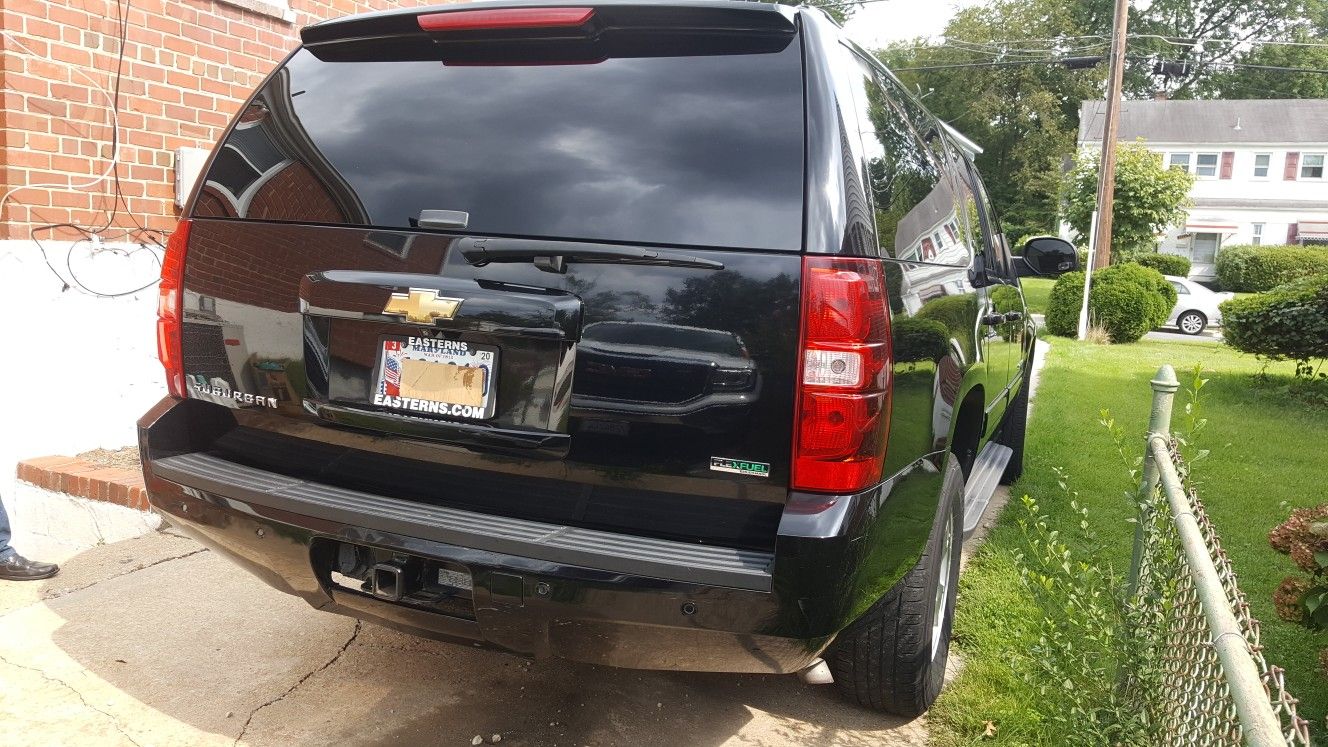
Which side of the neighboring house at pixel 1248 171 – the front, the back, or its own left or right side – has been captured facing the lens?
front

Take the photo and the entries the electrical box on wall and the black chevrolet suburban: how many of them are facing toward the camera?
1

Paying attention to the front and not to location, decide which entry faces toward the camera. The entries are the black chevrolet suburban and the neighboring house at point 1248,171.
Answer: the neighboring house

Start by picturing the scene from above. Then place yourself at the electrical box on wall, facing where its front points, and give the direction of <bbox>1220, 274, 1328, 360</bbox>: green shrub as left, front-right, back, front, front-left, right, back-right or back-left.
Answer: left

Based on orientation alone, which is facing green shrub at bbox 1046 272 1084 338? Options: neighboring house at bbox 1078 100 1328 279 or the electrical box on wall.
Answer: the neighboring house

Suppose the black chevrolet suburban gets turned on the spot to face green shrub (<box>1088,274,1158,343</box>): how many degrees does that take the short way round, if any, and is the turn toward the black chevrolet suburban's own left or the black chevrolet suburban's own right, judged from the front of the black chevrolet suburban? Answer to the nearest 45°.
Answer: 0° — it already faces it

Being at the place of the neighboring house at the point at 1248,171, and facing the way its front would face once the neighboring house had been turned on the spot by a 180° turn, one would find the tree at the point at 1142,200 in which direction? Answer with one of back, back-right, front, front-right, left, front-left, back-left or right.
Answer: back

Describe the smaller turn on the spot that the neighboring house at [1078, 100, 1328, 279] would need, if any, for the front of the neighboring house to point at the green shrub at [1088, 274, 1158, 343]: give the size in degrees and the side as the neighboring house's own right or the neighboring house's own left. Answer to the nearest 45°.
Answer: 0° — it already faces it

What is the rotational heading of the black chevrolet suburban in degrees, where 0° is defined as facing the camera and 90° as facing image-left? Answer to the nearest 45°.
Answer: approximately 225°

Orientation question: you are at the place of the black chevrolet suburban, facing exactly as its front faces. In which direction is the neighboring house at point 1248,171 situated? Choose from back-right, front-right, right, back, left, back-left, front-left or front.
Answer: front

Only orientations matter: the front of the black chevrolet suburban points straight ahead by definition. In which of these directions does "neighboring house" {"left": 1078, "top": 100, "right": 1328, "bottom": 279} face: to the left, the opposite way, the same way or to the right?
the opposite way

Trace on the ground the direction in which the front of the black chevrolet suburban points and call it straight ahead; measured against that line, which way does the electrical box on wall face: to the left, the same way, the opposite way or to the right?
to the right
